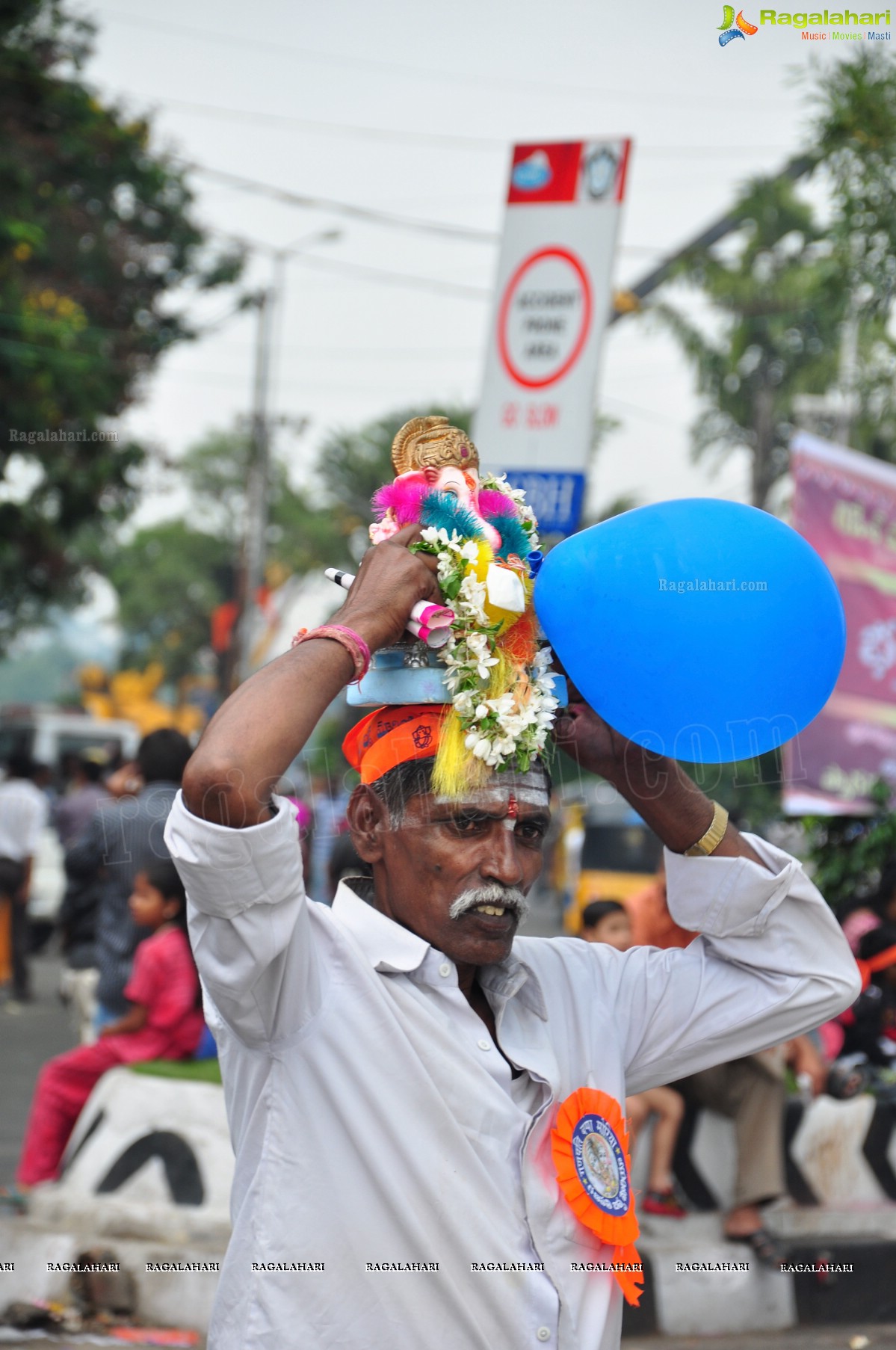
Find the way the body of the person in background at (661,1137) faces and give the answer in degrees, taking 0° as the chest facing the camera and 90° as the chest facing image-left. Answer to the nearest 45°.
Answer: approximately 315°

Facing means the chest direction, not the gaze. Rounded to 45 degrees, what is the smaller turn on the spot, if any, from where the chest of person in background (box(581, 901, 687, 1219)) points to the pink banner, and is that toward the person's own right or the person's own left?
approximately 135° to the person's own left

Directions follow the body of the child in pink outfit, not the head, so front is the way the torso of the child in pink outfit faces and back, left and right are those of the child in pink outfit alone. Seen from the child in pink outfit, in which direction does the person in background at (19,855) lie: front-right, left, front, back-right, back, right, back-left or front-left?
right

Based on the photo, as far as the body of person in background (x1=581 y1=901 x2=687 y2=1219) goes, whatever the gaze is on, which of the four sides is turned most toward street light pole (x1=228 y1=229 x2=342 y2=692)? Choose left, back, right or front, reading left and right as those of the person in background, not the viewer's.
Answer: back

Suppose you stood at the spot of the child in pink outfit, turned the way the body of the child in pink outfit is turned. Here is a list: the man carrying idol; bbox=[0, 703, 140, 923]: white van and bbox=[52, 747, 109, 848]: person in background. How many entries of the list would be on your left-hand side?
1

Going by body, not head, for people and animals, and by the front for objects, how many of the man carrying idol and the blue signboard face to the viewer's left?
0

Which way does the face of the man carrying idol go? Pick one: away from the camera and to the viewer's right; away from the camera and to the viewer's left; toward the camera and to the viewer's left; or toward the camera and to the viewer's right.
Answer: toward the camera and to the viewer's right

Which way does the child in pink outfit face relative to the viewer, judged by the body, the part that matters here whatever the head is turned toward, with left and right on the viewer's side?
facing to the left of the viewer

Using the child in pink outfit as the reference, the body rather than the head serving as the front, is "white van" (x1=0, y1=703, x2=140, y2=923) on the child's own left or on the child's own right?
on the child's own right
